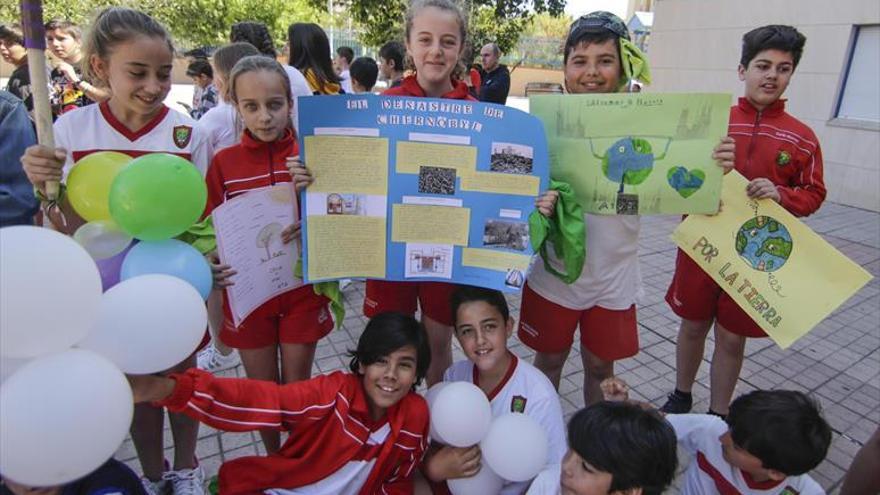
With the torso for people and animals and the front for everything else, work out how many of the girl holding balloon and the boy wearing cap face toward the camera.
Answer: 2

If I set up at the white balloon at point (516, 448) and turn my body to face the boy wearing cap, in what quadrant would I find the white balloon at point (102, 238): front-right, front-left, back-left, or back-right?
back-left

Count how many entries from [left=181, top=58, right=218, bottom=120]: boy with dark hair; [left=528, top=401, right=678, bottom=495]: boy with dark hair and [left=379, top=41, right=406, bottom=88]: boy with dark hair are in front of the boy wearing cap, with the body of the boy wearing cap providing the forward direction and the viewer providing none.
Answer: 1

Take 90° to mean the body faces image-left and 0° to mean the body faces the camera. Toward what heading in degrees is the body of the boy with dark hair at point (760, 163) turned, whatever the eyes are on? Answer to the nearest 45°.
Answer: approximately 45°

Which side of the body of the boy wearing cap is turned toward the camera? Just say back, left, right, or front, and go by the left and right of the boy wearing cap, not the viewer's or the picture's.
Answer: front

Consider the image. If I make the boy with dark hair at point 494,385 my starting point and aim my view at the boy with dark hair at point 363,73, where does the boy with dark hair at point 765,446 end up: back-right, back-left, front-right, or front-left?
back-right

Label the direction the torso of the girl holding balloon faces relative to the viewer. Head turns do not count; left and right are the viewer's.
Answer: facing the viewer

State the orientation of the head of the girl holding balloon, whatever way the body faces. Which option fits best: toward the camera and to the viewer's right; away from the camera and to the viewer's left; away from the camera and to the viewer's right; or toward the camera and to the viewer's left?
toward the camera and to the viewer's right

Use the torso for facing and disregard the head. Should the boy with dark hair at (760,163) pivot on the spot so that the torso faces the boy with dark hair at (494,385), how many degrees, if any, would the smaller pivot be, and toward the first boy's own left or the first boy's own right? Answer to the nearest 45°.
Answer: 0° — they already face them

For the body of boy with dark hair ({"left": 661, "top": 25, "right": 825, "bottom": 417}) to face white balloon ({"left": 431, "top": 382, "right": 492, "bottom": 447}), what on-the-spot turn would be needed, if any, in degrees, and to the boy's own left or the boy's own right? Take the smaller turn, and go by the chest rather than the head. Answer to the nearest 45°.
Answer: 0° — they already face it
